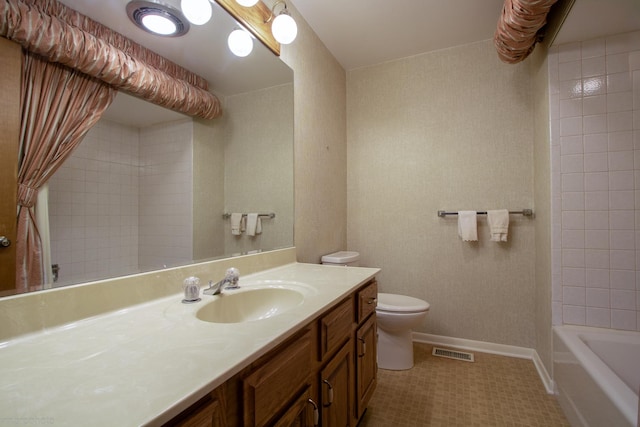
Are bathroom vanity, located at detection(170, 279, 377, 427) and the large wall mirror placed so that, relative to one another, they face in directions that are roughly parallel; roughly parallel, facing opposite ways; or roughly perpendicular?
roughly parallel

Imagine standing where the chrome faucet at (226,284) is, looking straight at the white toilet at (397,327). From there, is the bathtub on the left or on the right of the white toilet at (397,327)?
right

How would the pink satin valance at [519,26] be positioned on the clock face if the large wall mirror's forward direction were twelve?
The pink satin valance is roughly at 11 o'clock from the large wall mirror.

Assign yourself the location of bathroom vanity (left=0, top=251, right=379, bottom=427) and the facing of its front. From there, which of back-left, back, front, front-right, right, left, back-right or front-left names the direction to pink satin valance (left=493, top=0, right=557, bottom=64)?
front-left

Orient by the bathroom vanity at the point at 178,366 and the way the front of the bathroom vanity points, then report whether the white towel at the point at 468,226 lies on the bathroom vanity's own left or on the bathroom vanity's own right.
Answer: on the bathroom vanity's own left

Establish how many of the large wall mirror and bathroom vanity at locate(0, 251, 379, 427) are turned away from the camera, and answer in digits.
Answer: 0

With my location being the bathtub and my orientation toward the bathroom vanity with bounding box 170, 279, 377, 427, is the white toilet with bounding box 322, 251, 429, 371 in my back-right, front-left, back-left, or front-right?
front-right

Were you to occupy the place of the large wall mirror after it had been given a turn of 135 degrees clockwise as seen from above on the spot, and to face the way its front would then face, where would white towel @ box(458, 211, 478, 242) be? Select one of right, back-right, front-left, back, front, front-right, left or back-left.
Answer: back

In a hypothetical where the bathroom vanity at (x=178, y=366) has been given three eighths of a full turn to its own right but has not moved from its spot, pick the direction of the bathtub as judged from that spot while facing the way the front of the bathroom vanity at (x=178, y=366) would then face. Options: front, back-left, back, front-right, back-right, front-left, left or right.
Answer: back

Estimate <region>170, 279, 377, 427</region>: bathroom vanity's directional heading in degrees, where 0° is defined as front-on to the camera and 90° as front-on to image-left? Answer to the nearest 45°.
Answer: approximately 315°

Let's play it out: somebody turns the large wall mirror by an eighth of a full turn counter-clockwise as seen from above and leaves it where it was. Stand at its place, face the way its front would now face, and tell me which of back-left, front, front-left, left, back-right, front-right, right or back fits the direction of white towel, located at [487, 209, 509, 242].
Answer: front

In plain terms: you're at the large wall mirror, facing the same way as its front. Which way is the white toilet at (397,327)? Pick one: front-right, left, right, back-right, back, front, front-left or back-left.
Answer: front-left

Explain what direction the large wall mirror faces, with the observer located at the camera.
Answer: facing the viewer and to the right of the viewer
